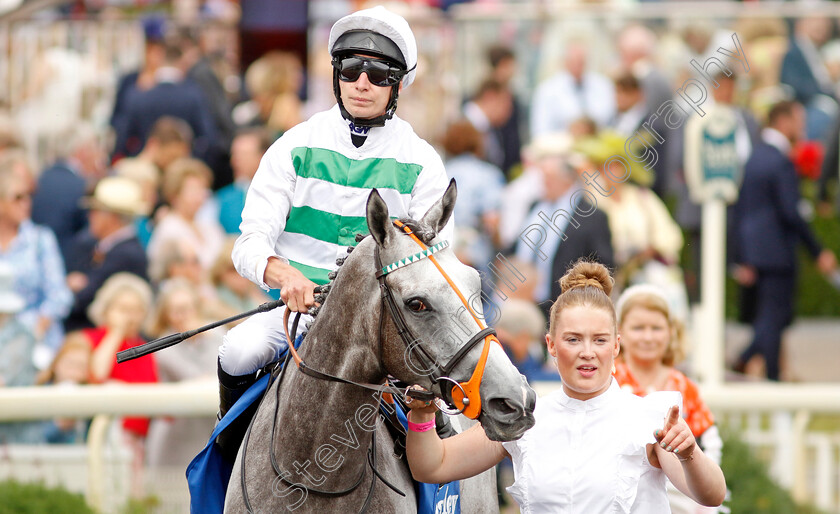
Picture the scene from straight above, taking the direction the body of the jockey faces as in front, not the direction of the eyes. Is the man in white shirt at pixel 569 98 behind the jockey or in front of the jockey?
behind

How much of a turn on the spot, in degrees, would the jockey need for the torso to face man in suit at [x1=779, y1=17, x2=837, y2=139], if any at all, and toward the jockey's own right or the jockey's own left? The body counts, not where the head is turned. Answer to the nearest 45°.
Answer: approximately 135° to the jockey's own left

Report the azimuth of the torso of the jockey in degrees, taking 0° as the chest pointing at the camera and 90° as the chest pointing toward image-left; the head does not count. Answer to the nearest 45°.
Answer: approximately 0°
